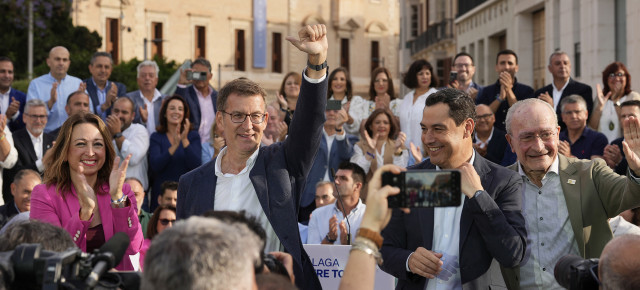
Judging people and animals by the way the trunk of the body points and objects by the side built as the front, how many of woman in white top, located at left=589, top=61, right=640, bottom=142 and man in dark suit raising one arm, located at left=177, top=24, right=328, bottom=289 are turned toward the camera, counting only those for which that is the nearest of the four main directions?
2

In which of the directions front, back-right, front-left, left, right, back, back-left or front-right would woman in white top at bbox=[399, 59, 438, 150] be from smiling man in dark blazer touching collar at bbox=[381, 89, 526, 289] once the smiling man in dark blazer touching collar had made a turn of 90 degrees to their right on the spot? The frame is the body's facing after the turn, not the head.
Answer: front-right

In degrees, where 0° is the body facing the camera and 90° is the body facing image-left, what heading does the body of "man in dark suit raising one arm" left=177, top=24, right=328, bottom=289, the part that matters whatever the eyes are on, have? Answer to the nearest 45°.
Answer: approximately 0°

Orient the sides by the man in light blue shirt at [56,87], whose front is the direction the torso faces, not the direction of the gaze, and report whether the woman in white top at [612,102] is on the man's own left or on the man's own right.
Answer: on the man's own left

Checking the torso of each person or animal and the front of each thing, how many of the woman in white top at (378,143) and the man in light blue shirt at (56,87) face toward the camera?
2

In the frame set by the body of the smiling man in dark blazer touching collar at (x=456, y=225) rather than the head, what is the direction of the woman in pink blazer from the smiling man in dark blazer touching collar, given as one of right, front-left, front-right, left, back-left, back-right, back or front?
front-right

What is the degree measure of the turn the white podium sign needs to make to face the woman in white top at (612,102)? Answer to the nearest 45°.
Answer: approximately 135° to its left

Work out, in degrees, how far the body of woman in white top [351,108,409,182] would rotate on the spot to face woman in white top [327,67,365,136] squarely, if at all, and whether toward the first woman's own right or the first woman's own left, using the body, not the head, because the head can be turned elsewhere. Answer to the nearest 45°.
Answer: approximately 135° to the first woman's own right

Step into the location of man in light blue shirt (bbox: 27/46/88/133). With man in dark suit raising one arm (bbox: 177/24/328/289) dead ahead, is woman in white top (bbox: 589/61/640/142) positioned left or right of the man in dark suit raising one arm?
left
